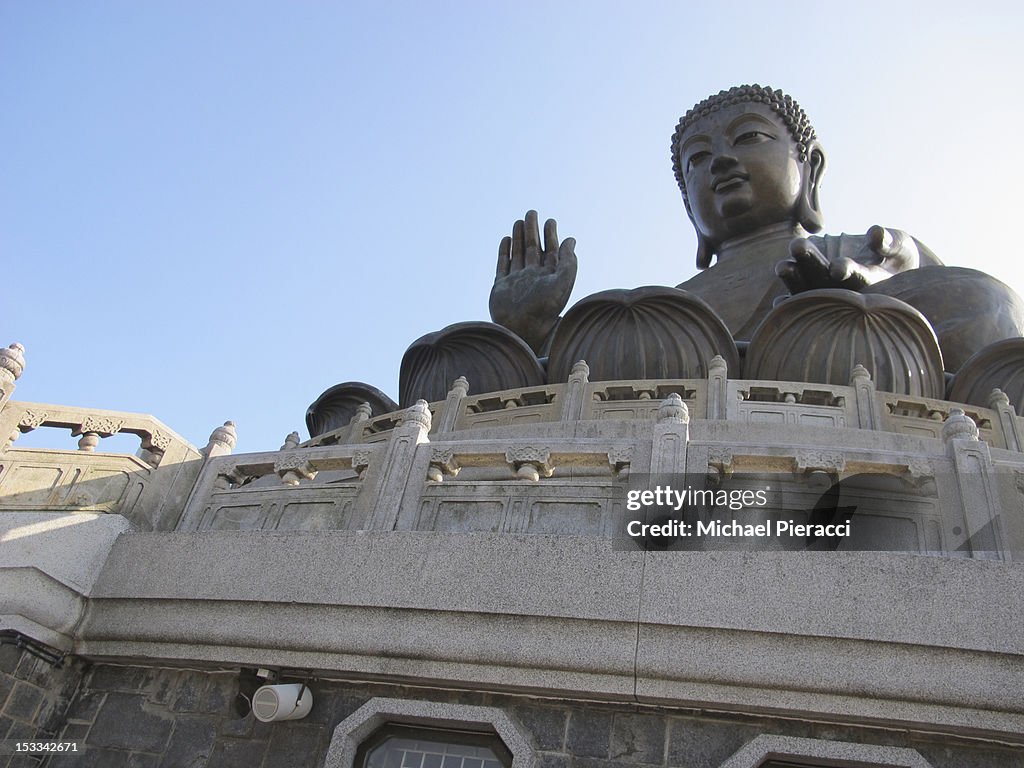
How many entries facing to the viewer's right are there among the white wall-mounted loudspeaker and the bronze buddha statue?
0

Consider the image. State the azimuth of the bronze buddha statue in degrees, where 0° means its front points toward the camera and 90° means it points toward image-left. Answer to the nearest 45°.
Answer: approximately 45°

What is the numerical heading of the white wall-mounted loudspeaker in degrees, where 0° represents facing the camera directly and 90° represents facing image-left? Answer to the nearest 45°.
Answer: approximately 45°
